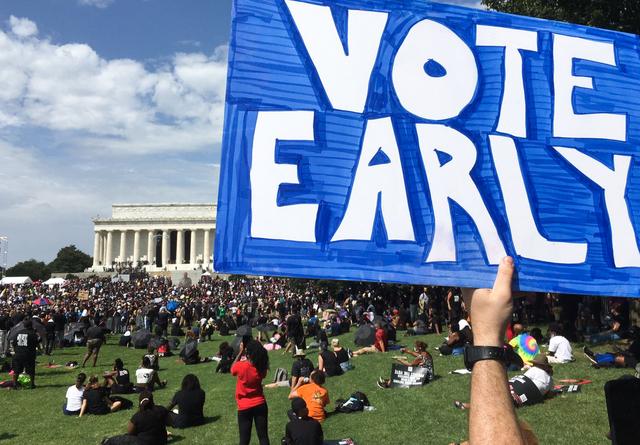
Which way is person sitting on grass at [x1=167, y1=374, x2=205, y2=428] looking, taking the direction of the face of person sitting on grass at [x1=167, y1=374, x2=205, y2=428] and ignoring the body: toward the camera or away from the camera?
away from the camera

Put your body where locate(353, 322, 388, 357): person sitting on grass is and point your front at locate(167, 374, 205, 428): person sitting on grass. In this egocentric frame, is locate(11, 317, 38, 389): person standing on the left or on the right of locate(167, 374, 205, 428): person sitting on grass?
right

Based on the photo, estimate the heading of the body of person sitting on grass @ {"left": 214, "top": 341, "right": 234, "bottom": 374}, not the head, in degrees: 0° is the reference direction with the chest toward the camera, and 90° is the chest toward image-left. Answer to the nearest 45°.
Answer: approximately 180°

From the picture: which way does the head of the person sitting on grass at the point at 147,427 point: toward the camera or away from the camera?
away from the camera

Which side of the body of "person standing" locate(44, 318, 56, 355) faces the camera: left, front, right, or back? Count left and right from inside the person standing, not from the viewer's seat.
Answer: back

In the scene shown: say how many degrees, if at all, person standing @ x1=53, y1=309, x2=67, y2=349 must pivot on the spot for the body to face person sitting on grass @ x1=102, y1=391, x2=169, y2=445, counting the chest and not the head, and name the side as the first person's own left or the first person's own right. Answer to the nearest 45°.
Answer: approximately 180°

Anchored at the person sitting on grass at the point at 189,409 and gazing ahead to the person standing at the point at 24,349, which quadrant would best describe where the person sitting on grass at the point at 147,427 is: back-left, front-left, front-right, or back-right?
back-left

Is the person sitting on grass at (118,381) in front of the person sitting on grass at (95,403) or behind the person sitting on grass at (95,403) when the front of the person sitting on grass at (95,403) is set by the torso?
in front

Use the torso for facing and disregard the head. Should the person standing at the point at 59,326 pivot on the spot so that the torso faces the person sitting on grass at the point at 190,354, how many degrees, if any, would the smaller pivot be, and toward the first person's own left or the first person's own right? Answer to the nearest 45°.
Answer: approximately 135° to the first person's own right

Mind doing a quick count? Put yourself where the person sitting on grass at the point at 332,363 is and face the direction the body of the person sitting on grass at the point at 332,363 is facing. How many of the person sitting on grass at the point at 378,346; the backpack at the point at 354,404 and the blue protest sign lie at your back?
2
